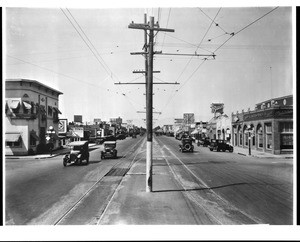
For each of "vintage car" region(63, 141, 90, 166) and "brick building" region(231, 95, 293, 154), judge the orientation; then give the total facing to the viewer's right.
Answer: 0

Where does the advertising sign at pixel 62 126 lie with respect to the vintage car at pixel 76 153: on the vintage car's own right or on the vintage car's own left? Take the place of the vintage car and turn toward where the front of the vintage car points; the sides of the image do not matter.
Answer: on the vintage car's own right

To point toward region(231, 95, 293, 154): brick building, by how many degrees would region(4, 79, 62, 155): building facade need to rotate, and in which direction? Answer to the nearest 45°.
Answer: approximately 45° to its left

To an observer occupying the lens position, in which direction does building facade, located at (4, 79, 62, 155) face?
facing the viewer and to the right of the viewer

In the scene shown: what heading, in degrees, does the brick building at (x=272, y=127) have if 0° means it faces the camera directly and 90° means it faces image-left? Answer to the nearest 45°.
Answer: approximately 45°

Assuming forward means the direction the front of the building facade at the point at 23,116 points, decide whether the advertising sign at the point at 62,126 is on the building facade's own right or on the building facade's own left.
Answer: on the building facade's own left

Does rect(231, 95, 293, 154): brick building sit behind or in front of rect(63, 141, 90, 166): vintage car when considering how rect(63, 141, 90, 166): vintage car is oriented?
behind

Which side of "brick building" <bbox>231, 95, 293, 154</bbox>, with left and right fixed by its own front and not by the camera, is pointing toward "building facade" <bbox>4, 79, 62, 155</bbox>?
front

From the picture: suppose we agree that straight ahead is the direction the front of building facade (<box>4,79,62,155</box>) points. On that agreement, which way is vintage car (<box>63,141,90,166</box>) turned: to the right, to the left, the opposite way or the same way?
to the right

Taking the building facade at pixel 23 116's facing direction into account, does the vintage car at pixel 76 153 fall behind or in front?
in front

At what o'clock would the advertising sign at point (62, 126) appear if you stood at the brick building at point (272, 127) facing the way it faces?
The advertising sign is roughly at 1 o'clock from the brick building.

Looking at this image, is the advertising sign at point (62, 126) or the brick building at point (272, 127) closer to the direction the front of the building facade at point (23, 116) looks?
the brick building

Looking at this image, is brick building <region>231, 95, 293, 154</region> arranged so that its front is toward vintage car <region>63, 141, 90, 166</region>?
yes

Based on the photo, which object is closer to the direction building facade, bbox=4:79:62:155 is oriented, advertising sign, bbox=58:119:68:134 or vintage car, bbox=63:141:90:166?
the vintage car

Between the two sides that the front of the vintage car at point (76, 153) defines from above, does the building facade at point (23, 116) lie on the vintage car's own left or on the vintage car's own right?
on the vintage car's own right

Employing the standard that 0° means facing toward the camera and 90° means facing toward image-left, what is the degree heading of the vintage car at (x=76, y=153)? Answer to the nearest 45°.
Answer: approximately 45°
